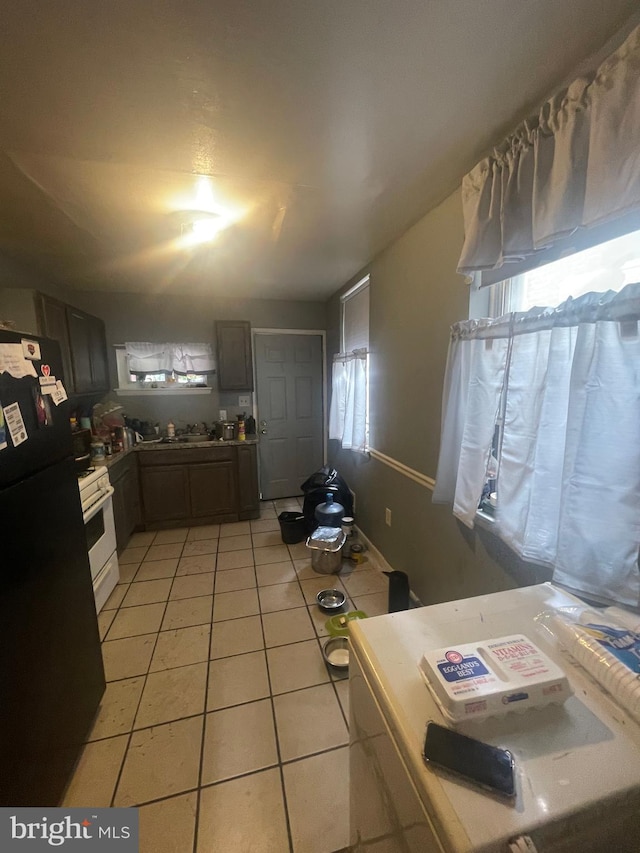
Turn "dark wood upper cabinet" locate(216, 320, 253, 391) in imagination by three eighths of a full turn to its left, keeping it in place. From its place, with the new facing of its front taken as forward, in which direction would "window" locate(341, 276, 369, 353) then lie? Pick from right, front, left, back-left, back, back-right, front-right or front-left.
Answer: right

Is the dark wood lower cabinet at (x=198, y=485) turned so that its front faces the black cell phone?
yes

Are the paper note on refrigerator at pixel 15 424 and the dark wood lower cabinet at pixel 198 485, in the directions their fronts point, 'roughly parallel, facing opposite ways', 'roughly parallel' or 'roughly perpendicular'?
roughly perpendicular

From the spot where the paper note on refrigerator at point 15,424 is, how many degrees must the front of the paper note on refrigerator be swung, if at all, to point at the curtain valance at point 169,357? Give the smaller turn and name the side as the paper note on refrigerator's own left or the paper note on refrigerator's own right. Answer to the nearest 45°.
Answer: approximately 90° to the paper note on refrigerator's own left

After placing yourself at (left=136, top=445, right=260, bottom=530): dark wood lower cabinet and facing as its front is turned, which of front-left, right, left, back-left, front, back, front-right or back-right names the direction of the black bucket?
front-left

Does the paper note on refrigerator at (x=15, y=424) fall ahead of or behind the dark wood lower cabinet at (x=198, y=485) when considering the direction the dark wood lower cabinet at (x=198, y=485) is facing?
ahead

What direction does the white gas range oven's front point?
to the viewer's right

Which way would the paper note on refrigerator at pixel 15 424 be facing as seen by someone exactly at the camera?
facing the viewer and to the right of the viewer

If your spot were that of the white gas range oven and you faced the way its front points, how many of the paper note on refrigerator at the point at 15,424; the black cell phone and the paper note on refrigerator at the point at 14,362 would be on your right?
3

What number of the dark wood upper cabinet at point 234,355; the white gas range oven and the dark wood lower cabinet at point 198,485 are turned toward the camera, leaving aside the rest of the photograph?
2

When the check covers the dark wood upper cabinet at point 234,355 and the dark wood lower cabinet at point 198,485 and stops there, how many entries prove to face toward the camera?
2

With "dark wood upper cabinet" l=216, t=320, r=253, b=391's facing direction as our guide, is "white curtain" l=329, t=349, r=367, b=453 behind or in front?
in front

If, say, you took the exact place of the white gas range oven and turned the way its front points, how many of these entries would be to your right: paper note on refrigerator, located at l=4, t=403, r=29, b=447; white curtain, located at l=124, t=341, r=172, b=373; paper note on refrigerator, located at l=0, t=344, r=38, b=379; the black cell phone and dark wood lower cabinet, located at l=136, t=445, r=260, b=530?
3
